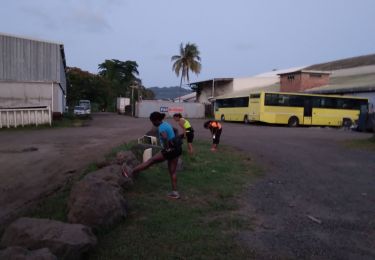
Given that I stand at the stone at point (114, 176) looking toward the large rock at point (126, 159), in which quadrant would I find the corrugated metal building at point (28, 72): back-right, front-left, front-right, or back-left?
front-left

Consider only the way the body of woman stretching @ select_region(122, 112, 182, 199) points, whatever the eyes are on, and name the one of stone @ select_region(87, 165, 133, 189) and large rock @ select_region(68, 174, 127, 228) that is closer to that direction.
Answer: the stone

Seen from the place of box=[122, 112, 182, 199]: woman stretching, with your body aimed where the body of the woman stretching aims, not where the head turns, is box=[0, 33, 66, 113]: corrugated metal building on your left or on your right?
on your right

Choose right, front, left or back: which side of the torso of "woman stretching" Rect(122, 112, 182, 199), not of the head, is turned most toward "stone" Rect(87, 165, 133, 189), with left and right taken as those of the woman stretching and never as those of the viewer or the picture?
front

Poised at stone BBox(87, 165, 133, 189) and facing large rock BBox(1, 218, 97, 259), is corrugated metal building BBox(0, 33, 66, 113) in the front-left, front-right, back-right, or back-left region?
back-right

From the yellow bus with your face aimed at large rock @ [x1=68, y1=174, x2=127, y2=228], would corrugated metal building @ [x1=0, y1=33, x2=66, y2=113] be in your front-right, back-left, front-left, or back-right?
front-right

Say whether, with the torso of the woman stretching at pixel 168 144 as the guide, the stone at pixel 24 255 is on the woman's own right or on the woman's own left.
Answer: on the woman's own left

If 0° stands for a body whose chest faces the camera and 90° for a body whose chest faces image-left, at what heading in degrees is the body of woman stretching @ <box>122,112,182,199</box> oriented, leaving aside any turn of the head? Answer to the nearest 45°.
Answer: approximately 90°
